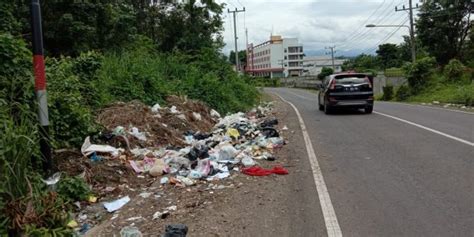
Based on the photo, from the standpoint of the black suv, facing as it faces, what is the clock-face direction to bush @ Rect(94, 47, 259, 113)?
The bush is roughly at 8 o'clock from the black suv.

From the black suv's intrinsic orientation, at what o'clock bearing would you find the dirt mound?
The dirt mound is roughly at 7 o'clock from the black suv.

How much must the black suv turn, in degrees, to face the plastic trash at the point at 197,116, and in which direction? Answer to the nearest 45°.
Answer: approximately 135° to its left

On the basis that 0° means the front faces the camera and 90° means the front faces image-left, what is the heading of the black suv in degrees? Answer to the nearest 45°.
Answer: approximately 180°

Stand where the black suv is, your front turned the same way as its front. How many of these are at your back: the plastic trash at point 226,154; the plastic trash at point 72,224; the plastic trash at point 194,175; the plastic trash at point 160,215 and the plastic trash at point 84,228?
5

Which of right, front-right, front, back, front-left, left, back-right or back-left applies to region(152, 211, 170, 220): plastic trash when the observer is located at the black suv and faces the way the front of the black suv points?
back

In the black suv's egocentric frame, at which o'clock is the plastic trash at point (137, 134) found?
The plastic trash is roughly at 7 o'clock from the black suv.

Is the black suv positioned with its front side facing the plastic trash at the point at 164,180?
no

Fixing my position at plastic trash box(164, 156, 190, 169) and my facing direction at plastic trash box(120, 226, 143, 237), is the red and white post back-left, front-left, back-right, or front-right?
front-right

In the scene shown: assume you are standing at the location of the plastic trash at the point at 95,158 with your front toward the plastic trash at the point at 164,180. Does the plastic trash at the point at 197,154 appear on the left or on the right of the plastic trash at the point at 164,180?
left

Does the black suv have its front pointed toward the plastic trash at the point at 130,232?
no

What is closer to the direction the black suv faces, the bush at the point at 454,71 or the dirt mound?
the bush

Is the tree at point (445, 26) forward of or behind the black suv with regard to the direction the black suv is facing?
forward

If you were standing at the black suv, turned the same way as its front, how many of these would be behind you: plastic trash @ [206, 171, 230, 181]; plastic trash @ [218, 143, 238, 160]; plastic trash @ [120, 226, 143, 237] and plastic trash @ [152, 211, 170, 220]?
4

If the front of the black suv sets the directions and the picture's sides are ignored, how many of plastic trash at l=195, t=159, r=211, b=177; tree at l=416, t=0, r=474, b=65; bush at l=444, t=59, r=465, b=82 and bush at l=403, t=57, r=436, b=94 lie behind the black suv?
1

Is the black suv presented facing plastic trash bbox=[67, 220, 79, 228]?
no

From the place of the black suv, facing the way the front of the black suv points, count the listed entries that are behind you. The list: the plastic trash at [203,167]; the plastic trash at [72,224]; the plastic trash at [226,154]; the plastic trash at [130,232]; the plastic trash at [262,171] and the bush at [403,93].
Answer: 5

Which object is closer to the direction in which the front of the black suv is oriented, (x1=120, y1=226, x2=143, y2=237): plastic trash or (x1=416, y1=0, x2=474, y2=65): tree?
the tree

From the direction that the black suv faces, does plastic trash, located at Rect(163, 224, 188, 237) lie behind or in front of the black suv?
behind

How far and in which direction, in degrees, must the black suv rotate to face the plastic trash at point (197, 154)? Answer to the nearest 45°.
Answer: approximately 180°
